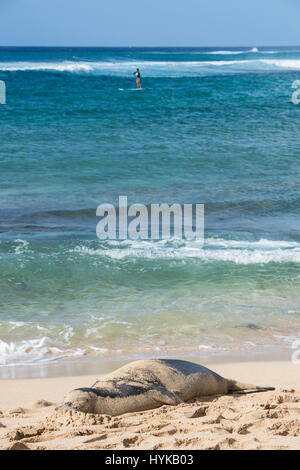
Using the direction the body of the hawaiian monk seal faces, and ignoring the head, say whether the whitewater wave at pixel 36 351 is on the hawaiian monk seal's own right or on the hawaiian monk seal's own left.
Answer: on the hawaiian monk seal's own right

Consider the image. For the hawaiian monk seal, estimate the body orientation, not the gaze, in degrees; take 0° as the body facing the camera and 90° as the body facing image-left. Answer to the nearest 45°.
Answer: approximately 90°

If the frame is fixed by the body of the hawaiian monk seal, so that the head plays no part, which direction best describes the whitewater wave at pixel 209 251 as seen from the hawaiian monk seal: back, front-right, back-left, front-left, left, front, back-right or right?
right
